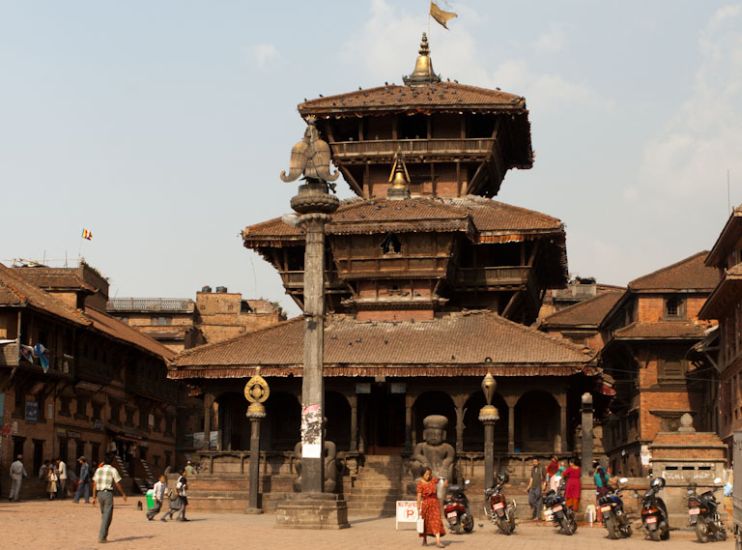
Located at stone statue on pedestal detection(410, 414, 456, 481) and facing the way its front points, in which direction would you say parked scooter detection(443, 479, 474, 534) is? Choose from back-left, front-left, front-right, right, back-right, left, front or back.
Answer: front

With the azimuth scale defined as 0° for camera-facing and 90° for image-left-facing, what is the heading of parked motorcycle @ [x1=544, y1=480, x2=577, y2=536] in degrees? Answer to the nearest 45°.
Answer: approximately 135°

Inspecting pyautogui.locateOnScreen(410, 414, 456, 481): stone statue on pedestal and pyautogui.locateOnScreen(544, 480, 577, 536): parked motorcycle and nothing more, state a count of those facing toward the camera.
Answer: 1

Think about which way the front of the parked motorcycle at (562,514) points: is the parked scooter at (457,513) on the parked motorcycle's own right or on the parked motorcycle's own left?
on the parked motorcycle's own left

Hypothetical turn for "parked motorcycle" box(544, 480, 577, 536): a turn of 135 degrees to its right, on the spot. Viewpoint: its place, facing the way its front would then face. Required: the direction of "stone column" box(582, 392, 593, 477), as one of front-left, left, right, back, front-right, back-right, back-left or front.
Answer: left

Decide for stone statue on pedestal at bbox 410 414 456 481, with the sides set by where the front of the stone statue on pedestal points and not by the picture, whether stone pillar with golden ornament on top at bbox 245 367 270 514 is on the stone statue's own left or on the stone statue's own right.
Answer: on the stone statue's own right

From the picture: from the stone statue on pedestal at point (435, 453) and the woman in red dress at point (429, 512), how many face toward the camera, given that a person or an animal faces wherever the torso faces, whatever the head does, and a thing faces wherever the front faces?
2

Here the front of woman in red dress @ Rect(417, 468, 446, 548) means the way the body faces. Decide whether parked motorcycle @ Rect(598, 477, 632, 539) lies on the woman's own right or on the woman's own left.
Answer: on the woman's own left

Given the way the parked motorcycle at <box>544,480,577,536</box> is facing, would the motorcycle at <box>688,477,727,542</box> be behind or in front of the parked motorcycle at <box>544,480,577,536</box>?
behind

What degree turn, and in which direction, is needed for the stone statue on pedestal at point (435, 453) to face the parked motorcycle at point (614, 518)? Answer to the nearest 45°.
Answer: approximately 45° to its left

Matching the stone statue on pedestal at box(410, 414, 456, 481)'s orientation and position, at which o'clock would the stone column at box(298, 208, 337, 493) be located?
The stone column is roughly at 1 o'clock from the stone statue on pedestal.

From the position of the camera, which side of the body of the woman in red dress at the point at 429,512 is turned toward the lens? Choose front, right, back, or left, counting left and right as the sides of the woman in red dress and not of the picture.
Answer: front

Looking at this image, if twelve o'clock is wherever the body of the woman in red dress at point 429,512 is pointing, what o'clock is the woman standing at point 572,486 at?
The woman standing is roughly at 7 o'clock from the woman in red dress.

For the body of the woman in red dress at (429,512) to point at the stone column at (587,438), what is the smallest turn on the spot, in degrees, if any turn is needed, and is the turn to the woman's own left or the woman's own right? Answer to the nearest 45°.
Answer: approximately 180°

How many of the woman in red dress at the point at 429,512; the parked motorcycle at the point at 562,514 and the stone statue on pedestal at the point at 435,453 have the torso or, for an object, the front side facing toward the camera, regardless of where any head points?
2
